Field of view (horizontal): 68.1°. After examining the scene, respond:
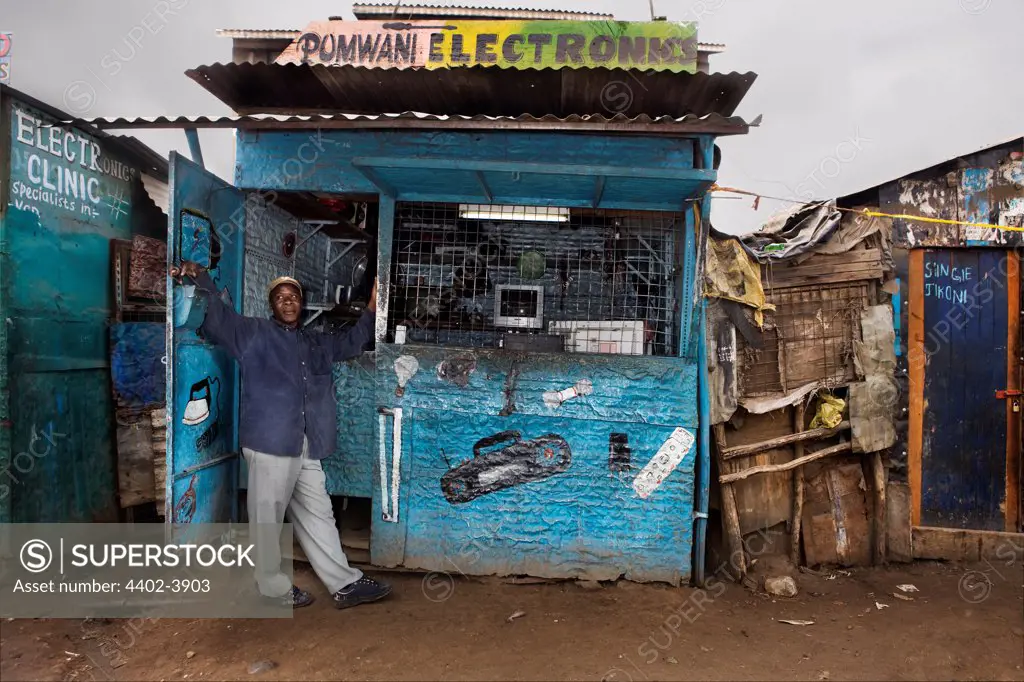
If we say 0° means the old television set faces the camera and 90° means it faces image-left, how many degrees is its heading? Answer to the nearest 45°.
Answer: approximately 0°

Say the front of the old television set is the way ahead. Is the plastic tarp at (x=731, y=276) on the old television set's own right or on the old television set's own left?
on the old television set's own left

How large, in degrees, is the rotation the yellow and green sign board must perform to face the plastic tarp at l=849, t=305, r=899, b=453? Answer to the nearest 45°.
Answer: approximately 90° to its left

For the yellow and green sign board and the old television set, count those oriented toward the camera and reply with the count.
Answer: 2

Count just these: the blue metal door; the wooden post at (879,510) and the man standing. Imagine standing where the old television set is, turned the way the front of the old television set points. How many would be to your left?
1

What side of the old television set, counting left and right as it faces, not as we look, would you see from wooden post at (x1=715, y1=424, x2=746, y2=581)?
left

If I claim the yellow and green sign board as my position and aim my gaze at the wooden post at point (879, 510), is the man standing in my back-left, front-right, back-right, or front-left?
back-right

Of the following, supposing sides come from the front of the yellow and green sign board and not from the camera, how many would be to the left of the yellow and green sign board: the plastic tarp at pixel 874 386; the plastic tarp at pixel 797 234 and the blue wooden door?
3

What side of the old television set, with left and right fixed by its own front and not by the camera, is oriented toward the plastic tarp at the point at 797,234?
left
